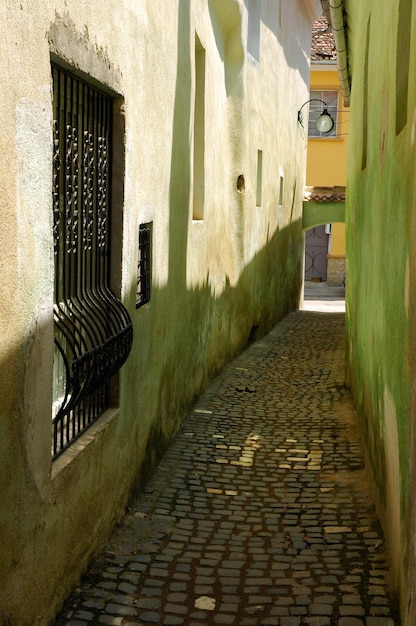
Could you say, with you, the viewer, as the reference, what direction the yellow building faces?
facing the viewer
